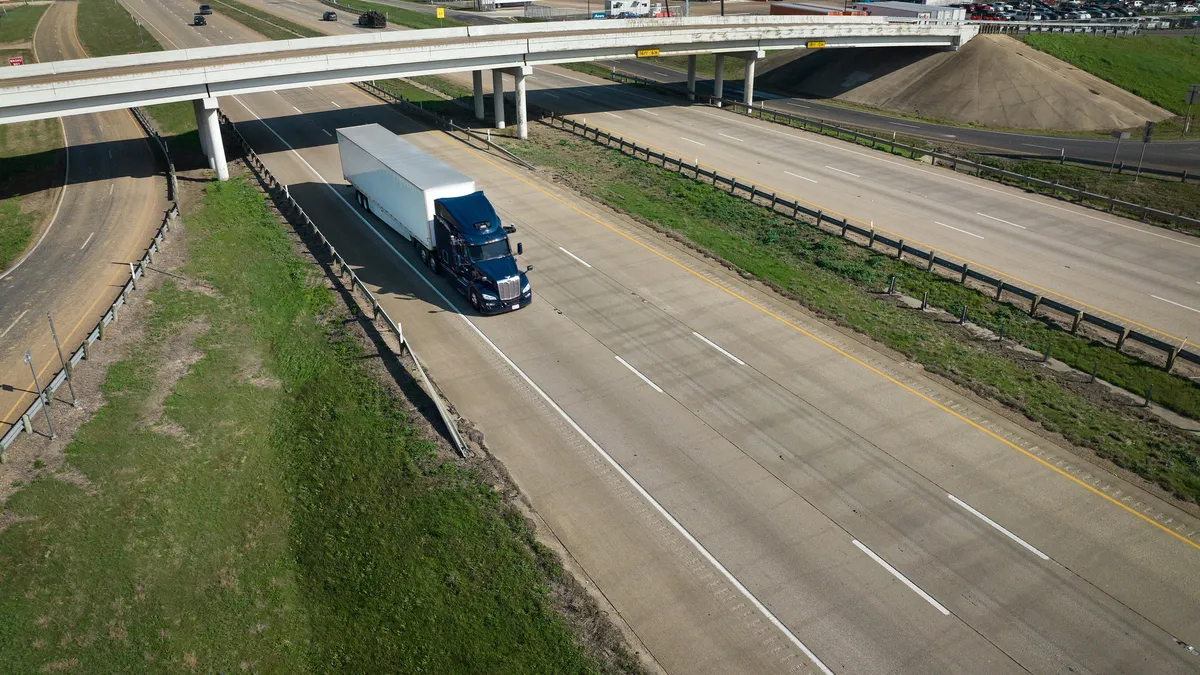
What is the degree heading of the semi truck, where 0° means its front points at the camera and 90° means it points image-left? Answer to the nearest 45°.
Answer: approximately 315°

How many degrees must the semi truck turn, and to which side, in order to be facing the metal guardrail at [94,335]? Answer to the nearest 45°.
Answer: approximately 135° to its right
